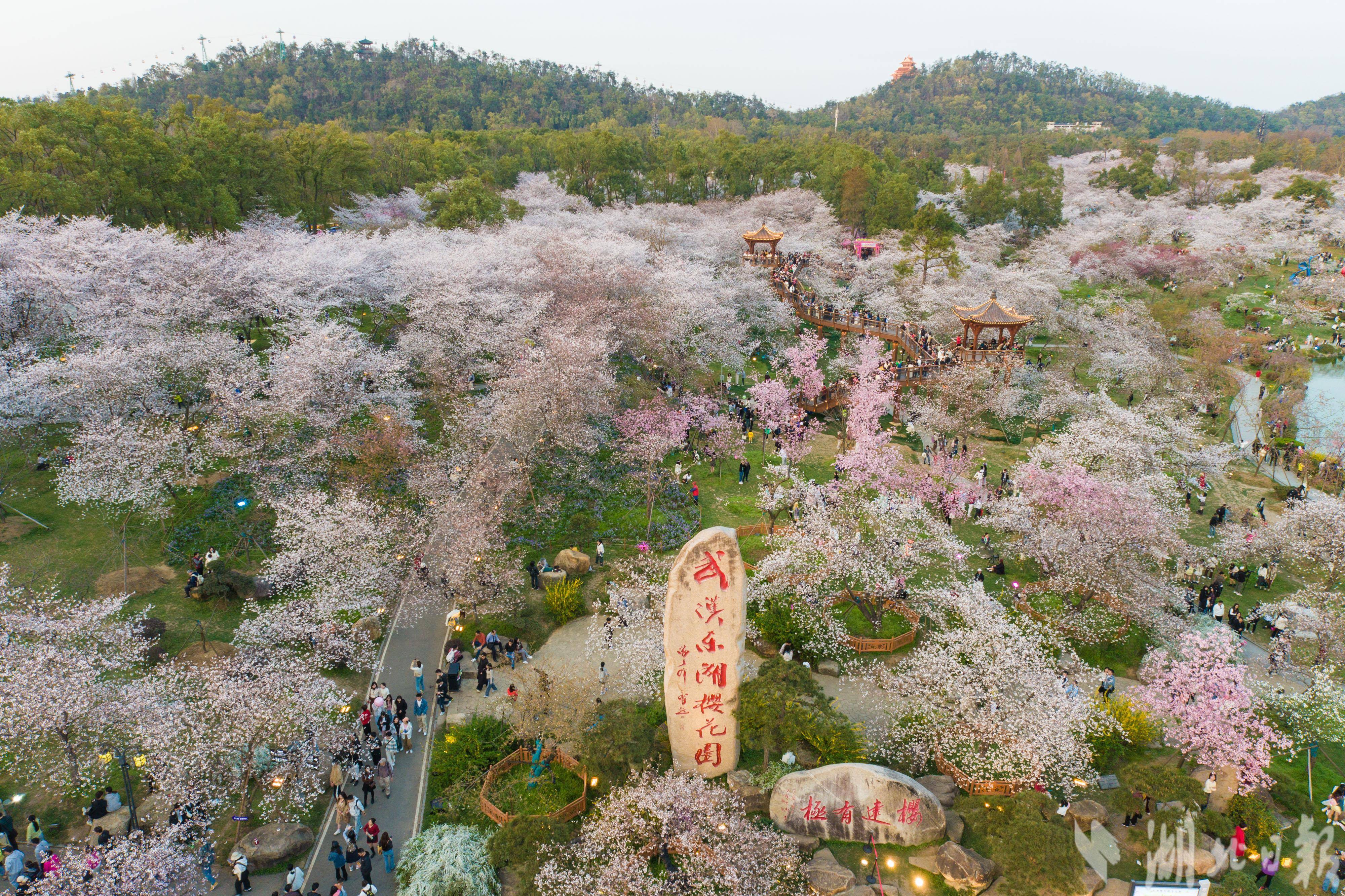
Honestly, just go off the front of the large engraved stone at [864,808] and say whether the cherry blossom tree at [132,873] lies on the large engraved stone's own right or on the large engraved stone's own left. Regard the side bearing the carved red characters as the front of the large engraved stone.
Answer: on the large engraved stone's own right

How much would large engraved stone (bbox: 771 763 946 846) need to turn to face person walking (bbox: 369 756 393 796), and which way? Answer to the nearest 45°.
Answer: approximately 90° to its right

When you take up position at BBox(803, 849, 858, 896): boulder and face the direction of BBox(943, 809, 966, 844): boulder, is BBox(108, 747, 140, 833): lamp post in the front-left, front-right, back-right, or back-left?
back-left

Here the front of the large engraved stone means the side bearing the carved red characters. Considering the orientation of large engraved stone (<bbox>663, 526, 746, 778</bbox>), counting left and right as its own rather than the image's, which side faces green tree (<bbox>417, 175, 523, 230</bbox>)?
back

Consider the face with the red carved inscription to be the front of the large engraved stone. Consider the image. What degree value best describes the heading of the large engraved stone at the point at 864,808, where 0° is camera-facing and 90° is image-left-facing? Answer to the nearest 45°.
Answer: approximately 0°

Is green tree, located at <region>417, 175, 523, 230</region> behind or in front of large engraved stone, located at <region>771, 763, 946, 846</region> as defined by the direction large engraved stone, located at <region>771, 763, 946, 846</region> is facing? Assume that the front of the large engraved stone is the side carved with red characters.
behind

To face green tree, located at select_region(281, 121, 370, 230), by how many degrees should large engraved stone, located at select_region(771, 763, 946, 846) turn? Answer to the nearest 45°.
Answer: approximately 135° to its right

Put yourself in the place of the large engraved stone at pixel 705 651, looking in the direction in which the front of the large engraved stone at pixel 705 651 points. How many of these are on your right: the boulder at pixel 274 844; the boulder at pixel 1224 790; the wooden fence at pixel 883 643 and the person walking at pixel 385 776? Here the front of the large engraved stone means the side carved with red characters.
2

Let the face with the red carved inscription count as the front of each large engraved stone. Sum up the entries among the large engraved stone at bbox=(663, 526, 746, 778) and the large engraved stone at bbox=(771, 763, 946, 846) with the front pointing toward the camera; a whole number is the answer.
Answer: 2

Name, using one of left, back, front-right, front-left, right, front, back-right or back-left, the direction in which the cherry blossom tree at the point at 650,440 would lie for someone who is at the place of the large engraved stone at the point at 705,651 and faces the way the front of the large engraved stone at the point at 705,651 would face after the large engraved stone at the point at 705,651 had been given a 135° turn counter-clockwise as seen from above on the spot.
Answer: front-left

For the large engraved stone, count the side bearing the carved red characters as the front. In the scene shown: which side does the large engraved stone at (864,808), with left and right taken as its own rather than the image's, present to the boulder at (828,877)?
front

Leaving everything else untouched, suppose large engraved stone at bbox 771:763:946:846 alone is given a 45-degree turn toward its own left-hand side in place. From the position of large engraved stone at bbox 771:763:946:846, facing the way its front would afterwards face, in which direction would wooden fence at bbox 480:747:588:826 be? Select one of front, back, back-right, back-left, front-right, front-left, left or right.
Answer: back-right

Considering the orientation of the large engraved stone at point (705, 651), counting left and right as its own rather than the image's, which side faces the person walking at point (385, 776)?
right
